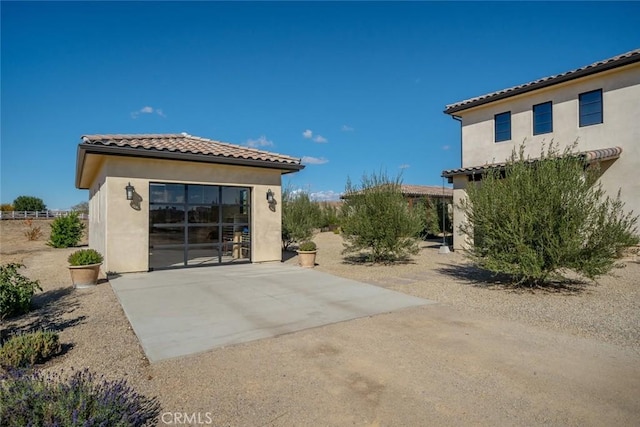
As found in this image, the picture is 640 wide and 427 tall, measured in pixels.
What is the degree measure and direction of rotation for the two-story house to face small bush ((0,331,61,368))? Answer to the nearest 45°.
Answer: approximately 45° to its left

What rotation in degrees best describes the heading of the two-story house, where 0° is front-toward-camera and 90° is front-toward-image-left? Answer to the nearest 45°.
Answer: approximately 45°

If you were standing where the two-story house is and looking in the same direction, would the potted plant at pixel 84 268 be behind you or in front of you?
in front

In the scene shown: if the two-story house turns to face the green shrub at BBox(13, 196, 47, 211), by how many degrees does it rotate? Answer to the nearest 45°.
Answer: approximately 45° to its right

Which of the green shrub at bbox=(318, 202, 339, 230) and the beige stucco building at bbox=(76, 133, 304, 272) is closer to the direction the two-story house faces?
the beige stucco building

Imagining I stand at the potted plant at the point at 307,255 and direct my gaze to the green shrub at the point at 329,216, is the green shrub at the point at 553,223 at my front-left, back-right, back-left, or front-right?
back-right

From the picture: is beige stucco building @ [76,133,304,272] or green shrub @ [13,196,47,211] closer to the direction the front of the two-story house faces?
the beige stucco building

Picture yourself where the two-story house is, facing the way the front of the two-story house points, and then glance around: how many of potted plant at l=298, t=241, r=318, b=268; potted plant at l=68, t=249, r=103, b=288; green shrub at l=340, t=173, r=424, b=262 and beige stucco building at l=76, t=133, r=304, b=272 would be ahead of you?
4

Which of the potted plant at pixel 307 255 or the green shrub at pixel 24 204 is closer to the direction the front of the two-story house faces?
the potted plant

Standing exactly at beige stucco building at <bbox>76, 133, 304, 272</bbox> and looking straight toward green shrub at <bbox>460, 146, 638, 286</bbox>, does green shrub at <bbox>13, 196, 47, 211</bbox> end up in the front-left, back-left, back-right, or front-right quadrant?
back-left

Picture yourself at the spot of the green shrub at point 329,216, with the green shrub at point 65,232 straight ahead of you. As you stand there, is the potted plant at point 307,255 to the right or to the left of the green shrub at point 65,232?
left

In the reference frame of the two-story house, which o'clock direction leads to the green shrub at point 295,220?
The green shrub is roughly at 1 o'clock from the two-story house.

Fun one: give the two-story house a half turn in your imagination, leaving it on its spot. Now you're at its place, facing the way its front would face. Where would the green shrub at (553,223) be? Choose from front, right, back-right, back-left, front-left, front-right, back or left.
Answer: back-right

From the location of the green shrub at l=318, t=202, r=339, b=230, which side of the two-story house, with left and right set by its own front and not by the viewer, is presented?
right
